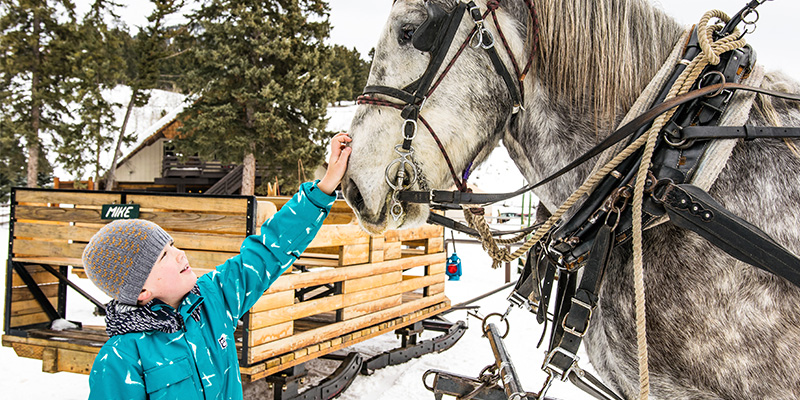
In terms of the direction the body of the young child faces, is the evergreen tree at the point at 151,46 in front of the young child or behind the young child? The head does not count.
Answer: behind

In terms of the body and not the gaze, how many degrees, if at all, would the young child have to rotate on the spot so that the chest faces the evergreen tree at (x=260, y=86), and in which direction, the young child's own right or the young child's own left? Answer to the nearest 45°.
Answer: approximately 135° to the young child's own left

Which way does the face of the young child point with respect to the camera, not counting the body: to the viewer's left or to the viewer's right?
to the viewer's right

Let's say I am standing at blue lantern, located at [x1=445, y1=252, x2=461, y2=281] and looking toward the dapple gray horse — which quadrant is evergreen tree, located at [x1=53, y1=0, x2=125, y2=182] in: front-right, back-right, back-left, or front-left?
back-right

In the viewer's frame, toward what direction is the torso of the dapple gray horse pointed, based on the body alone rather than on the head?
to the viewer's left

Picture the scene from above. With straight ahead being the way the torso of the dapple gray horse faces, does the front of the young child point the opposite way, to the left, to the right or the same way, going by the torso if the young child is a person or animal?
the opposite way

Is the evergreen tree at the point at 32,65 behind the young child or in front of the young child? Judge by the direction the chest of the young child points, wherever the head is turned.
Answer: behind

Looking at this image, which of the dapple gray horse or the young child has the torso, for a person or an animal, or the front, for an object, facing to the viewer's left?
the dapple gray horse

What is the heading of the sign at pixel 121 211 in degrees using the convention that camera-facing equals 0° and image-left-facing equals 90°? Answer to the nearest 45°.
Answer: approximately 0°

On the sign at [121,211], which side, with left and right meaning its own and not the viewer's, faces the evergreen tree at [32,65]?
back

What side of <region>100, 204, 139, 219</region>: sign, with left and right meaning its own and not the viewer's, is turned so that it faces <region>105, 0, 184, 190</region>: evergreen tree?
back

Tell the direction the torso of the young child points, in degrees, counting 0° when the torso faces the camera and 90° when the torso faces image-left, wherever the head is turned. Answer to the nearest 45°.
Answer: approximately 315°

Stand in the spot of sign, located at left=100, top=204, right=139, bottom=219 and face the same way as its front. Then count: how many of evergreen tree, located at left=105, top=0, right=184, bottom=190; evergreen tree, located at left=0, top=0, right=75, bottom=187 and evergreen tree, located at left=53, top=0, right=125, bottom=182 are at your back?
3
